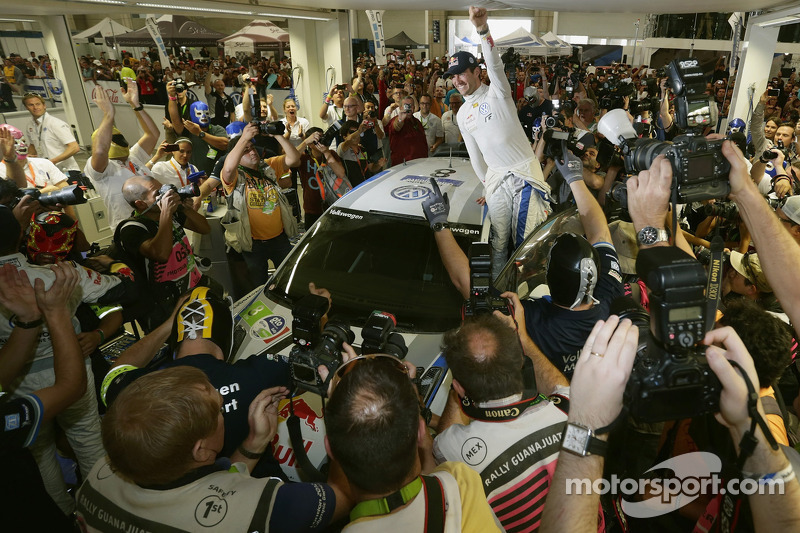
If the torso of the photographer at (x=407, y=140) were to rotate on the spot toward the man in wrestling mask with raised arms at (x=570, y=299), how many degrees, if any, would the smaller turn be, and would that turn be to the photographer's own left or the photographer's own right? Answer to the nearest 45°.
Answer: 0° — they already face them

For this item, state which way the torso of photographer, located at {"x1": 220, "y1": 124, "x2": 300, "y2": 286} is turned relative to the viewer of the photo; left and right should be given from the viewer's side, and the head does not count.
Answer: facing the viewer and to the right of the viewer

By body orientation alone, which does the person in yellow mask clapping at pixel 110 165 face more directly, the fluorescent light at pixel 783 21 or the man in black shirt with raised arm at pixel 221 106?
the fluorescent light

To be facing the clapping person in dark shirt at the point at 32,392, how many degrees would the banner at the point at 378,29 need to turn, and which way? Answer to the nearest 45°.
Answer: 0° — it already faces them

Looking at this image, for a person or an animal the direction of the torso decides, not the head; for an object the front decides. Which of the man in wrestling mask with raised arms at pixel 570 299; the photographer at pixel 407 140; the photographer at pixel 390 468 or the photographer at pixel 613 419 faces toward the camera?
the photographer at pixel 407 140

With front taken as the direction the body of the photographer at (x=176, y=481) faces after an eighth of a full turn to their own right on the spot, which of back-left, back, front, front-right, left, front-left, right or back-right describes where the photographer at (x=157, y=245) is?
left

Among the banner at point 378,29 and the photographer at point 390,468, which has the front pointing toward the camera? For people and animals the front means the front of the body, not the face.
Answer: the banner

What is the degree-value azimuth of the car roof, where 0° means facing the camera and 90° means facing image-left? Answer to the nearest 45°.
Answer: approximately 45°

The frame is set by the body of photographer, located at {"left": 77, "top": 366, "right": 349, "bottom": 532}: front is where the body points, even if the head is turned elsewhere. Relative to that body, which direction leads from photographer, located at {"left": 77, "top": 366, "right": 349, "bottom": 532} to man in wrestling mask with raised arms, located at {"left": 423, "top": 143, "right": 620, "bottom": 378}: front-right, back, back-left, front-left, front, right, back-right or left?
front-right

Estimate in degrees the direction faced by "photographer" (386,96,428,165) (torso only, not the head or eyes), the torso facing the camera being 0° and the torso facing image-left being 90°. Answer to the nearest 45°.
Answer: approximately 0°

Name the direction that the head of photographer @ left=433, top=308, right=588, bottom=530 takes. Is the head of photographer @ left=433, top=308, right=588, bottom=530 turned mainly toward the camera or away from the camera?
away from the camera

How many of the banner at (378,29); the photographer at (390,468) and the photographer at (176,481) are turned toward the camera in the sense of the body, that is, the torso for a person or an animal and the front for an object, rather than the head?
1

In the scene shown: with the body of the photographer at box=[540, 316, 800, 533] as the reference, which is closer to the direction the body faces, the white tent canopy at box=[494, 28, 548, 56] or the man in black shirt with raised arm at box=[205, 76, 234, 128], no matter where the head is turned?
the white tent canopy

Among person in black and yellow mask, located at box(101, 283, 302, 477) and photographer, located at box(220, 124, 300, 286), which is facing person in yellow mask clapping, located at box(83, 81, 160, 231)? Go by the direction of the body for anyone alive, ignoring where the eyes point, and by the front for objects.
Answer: person in black and yellow mask, located at box(101, 283, 302, 477)

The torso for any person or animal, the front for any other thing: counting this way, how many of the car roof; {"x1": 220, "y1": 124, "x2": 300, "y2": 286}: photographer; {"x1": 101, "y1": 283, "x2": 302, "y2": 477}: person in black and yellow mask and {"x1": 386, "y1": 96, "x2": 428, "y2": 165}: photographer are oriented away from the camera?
1

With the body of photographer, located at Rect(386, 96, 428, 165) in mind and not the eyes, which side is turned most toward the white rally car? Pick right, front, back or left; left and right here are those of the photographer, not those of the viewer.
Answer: front

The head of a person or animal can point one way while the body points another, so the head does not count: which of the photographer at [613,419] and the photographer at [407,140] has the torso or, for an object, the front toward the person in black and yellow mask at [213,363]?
the photographer at [407,140]

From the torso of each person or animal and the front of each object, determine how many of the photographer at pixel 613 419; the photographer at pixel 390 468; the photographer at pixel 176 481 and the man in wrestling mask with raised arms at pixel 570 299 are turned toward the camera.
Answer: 0

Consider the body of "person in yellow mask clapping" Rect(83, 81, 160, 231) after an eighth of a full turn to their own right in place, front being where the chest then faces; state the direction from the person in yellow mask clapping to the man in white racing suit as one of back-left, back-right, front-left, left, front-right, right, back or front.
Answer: front-left

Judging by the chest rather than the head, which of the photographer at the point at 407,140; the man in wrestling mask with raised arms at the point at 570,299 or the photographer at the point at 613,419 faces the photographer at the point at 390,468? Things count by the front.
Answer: the photographer at the point at 407,140
